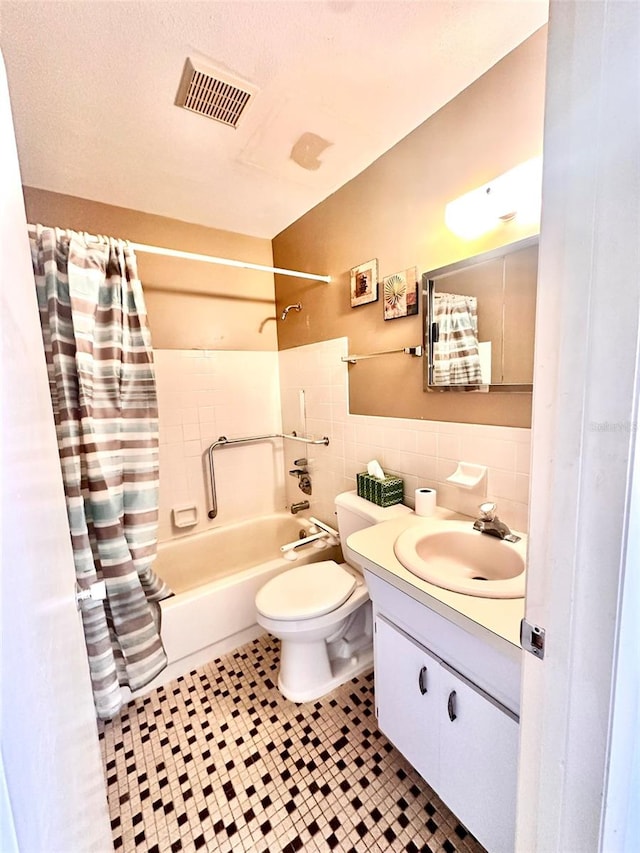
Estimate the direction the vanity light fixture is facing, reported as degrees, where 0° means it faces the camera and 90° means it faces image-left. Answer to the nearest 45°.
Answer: approximately 45°

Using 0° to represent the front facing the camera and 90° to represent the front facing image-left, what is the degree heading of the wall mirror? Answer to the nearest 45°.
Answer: approximately 45°

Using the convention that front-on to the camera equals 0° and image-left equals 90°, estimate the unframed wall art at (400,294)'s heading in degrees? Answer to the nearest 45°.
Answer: approximately 45°
